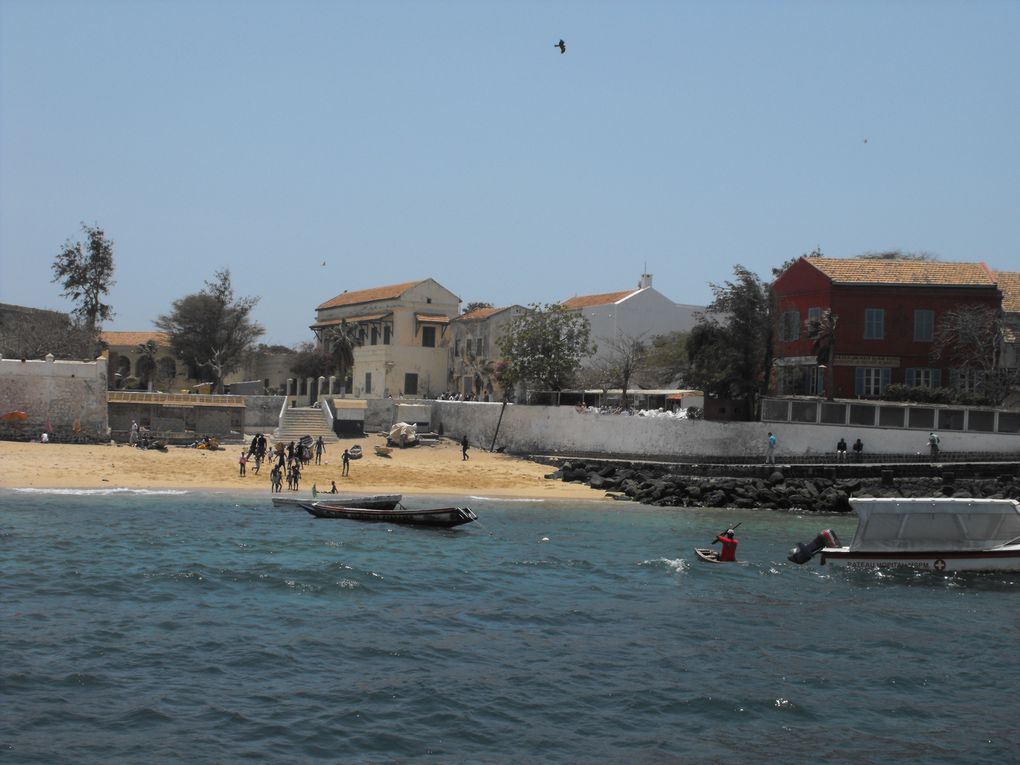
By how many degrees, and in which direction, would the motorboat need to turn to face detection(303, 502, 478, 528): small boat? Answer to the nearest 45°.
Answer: approximately 180°

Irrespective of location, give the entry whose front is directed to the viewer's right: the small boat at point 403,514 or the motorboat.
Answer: the motorboat

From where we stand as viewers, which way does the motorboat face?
facing to the right of the viewer

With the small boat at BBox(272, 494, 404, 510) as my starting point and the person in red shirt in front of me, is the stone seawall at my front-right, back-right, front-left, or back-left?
front-left

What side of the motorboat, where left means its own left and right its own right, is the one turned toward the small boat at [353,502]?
back
